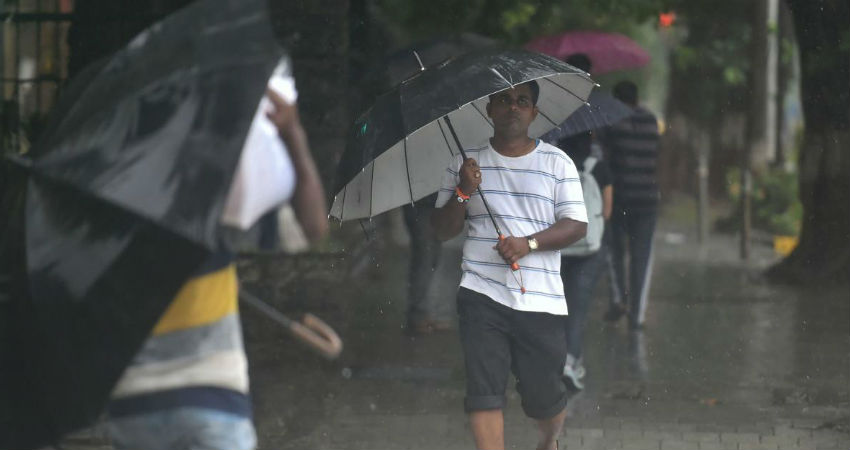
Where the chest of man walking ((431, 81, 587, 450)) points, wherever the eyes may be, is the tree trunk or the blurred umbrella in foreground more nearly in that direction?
the blurred umbrella in foreground

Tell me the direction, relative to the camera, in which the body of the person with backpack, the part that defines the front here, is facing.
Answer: away from the camera

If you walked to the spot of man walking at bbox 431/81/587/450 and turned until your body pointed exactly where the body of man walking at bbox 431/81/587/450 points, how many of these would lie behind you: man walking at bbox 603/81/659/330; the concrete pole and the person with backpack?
3

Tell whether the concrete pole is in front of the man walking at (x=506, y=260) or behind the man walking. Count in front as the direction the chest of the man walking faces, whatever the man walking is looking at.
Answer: behind

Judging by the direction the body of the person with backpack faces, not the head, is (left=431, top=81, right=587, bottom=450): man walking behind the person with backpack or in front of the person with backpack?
behind

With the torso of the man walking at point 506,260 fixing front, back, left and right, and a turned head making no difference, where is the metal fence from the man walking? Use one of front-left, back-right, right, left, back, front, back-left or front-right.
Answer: back-right

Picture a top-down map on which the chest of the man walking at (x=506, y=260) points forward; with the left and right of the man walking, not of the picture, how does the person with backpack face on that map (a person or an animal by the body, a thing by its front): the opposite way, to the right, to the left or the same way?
the opposite way

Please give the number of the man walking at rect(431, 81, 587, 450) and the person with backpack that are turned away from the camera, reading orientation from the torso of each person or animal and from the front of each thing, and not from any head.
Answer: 1

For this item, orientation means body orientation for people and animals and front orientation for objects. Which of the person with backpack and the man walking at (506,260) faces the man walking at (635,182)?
the person with backpack

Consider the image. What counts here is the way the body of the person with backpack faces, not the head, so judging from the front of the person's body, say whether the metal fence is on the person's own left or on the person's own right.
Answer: on the person's own left

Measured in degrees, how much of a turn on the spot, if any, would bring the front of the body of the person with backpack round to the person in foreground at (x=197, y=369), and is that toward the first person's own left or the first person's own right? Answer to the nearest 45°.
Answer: approximately 180°

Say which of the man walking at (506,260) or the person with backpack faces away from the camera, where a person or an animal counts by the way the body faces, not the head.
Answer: the person with backpack

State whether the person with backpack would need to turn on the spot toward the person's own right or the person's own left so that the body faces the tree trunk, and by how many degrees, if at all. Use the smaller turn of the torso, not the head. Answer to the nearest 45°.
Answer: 0° — they already face it

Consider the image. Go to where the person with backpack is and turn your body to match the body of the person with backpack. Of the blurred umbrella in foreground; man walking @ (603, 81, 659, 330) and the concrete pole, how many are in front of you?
2

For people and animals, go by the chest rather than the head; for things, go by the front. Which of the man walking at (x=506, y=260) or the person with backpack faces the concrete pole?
the person with backpack

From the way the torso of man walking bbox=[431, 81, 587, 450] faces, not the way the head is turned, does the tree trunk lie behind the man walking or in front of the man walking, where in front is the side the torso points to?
behind
